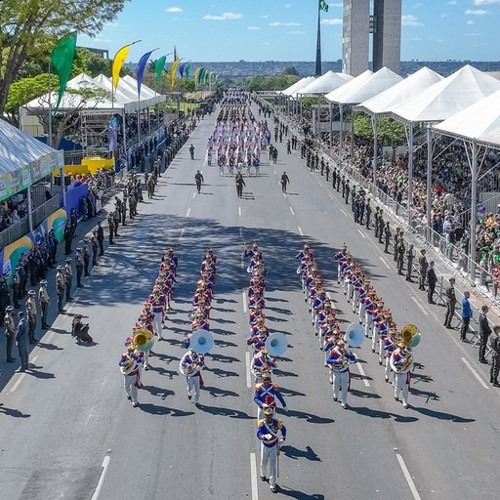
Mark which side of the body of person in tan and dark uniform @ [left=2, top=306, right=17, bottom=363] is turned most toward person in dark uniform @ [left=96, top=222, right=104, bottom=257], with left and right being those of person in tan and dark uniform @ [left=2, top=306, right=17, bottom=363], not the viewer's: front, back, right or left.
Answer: left

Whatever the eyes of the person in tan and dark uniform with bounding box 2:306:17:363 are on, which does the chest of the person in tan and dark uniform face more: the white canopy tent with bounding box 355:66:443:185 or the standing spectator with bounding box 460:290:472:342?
the standing spectator

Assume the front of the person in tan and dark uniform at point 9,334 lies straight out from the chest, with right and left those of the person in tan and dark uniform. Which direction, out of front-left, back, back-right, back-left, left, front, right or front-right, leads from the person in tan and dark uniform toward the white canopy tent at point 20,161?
left

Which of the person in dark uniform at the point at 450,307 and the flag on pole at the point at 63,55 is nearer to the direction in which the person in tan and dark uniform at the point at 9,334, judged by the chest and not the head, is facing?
the person in dark uniform

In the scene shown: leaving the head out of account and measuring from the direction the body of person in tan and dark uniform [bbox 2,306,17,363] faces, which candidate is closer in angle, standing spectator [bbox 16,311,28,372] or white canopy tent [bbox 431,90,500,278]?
the white canopy tent

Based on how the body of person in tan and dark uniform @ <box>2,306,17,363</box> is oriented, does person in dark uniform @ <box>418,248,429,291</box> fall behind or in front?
in front

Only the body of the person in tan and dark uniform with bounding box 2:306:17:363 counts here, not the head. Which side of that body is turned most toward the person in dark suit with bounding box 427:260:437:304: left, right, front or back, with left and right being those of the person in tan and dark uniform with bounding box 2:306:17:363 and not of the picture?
front

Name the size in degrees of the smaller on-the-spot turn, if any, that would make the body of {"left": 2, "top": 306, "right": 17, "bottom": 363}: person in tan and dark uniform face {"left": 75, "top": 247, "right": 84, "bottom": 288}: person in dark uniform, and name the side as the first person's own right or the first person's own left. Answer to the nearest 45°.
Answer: approximately 90° to the first person's own left

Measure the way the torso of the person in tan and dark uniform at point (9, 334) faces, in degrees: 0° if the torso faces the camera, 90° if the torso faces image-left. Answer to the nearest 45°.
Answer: approximately 270°

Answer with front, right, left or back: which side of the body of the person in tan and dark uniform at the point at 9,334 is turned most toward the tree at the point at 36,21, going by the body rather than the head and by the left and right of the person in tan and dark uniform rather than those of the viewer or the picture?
left

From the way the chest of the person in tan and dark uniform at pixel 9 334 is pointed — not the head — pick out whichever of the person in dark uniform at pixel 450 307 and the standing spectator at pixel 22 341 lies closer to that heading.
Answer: the person in dark uniform

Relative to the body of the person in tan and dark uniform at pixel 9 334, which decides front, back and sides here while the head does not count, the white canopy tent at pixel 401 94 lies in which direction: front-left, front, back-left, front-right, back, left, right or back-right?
front-left

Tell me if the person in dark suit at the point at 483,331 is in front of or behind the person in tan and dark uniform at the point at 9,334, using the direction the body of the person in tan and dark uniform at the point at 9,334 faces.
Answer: in front
